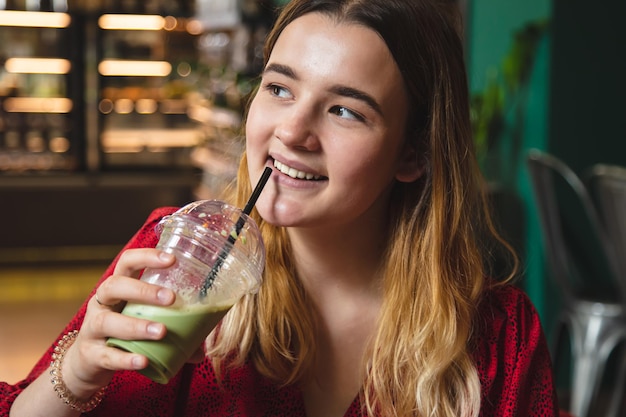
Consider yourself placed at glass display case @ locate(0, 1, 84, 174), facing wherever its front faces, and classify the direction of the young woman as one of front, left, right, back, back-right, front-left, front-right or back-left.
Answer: front

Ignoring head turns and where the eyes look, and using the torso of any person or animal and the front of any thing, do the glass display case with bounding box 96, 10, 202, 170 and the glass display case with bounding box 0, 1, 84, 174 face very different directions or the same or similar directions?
same or similar directions

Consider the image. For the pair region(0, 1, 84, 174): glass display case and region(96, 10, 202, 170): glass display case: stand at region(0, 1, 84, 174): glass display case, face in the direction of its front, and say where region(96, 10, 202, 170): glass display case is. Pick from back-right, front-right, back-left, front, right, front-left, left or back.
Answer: left

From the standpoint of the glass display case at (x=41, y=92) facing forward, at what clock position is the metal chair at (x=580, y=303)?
The metal chair is roughly at 11 o'clock from the glass display case.

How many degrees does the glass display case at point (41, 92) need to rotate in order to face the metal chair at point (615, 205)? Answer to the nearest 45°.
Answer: approximately 45° to its left

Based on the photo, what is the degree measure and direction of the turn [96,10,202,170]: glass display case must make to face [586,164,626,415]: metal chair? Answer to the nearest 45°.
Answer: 0° — it already faces it

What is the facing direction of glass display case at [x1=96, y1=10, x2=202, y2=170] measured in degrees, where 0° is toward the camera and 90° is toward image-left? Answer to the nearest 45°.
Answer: approximately 0°

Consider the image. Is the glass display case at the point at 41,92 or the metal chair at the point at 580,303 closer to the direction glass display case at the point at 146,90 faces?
the metal chair

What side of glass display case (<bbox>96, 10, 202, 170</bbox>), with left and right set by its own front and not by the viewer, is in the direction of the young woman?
front

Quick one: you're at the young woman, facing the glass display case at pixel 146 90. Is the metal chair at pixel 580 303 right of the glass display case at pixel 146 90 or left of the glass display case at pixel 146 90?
right

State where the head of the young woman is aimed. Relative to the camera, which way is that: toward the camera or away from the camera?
toward the camera

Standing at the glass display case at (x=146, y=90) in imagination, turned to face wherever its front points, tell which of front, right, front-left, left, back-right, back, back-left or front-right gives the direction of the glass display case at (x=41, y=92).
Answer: right

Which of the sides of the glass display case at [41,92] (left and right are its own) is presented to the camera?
front
